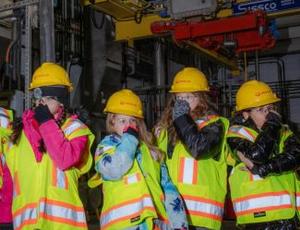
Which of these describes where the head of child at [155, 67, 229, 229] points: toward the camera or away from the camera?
toward the camera

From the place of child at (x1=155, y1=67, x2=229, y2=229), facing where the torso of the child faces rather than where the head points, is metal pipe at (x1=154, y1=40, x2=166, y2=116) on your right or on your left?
on your right

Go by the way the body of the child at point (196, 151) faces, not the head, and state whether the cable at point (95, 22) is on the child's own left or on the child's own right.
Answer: on the child's own right

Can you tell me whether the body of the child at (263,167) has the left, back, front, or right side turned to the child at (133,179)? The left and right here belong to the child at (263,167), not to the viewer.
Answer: right

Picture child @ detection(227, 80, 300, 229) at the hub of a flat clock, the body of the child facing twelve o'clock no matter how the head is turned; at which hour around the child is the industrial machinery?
The industrial machinery is roughly at 7 o'clock from the child.

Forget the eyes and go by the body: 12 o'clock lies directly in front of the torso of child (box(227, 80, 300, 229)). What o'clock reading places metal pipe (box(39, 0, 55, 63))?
The metal pipe is roughly at 5 o'clock from the child.

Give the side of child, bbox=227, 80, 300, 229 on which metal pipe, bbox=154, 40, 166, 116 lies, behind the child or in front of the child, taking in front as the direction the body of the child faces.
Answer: behind

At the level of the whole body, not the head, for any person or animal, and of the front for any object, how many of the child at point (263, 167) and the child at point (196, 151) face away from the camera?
0

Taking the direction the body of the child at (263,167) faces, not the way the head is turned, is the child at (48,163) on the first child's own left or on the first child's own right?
on the first child's own right

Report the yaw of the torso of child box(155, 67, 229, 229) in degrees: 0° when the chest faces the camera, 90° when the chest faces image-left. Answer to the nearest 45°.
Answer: approximately 45°

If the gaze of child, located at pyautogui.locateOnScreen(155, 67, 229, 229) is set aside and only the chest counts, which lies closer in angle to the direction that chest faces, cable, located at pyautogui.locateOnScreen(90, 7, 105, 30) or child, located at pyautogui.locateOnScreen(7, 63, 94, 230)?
the child

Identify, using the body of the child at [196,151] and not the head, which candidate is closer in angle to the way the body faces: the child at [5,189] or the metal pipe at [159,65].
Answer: the child

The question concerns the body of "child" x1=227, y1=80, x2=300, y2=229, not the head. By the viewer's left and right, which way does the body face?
facing the viewer and to the right of the viewer

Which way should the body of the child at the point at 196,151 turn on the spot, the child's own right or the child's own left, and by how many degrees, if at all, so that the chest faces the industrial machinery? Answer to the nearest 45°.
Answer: approximately 135° to the child's own right

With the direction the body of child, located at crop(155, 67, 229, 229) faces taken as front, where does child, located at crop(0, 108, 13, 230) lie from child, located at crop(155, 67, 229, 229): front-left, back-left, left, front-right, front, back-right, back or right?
front-right
